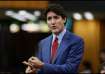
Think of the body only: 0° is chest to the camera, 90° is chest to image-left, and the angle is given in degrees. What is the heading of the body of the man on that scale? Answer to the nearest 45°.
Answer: approximately 45°
